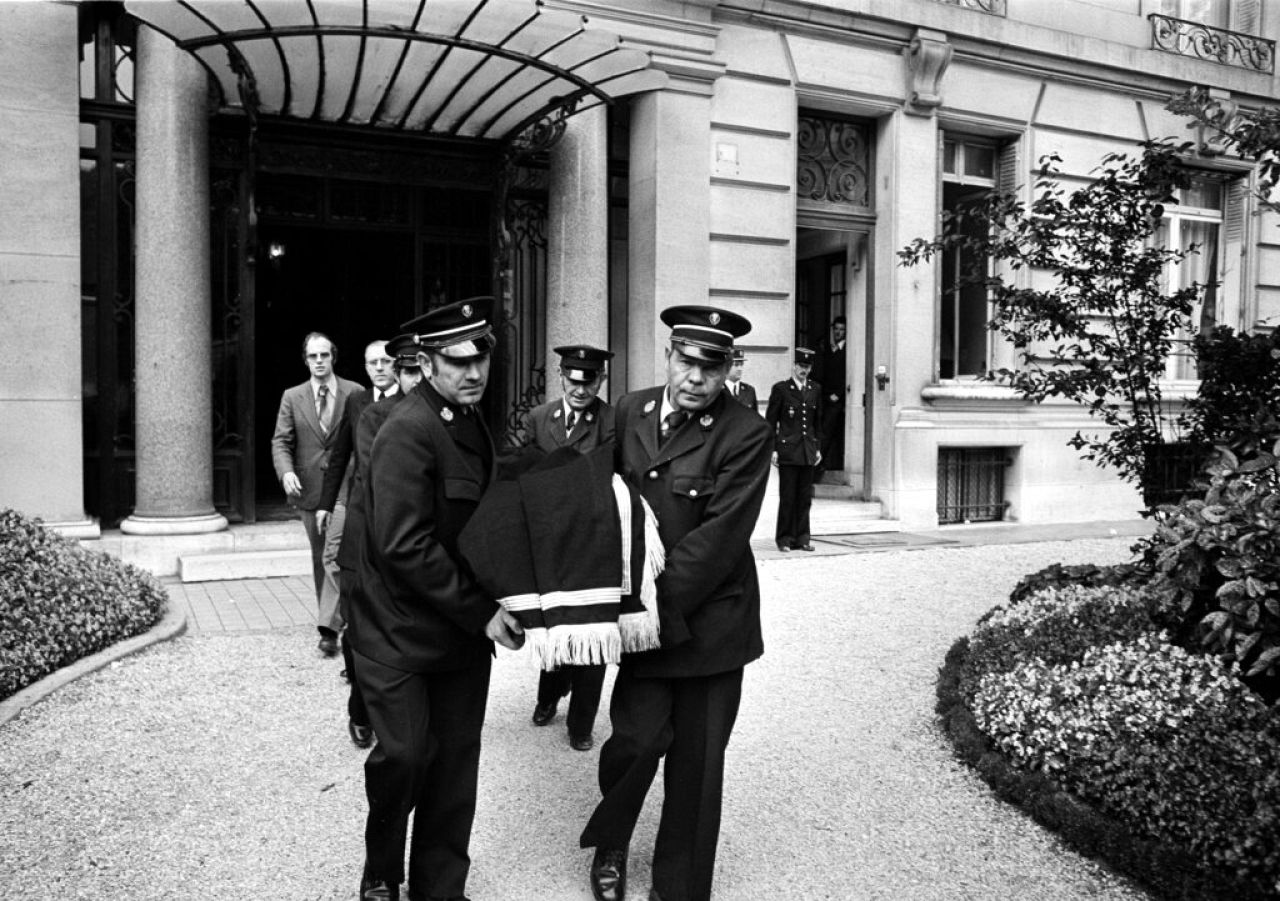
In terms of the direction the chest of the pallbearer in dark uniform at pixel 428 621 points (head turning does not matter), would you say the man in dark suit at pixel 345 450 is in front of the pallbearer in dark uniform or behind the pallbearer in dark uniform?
behind

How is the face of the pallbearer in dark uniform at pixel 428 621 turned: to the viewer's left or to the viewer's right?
to the viewer's right

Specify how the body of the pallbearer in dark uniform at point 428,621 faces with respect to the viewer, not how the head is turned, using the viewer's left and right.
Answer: facing the viewer and to the right of the viewer

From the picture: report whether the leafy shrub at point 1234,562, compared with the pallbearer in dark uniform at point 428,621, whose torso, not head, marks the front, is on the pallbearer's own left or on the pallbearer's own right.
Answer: on the pallbearer's own left

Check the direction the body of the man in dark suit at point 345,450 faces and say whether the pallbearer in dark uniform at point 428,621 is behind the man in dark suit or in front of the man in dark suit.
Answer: in front

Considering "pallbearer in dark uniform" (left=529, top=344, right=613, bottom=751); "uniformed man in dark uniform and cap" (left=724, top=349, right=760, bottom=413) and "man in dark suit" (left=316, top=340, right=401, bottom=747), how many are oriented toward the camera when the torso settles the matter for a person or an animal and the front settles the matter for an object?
3

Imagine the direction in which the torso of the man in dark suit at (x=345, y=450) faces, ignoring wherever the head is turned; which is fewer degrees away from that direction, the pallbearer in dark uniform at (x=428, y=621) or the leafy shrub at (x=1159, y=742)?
the pallbearer in dark uniform

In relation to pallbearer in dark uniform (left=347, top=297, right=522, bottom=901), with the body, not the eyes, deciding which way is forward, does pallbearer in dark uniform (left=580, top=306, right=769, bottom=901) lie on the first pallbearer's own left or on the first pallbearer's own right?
on the first pallbearer's own left

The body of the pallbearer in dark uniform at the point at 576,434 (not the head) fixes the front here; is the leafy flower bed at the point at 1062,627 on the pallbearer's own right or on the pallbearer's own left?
on the pallbearer's own left
